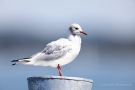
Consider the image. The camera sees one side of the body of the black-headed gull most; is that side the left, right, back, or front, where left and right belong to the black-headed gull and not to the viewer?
right
